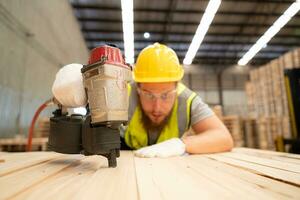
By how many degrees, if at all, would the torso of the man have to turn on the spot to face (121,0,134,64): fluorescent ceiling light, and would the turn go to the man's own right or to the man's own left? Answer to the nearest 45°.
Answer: approximately 180°

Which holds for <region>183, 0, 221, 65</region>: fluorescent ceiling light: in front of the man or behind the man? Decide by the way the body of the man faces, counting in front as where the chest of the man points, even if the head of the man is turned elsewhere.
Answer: behind

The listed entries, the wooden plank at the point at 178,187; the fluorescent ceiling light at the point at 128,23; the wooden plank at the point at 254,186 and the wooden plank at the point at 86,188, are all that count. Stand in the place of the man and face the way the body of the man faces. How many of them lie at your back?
1

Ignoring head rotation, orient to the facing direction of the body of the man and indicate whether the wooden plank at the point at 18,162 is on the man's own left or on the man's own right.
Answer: on the man's own right

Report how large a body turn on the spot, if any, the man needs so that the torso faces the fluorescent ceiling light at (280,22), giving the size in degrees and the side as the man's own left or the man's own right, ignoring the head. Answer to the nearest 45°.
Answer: approximately 135° to the man's own left

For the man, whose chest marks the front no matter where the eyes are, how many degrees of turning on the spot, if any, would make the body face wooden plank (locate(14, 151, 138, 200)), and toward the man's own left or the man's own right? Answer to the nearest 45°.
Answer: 0° — they already face it

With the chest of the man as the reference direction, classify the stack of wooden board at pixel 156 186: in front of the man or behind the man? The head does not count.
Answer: in front

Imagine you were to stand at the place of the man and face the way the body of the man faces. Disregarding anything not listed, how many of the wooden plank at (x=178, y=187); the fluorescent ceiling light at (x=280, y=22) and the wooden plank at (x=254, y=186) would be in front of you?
2

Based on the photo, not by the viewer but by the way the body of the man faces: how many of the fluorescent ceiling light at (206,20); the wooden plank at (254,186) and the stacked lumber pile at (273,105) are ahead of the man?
1

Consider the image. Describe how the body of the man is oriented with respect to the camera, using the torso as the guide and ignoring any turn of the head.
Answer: toward the camera

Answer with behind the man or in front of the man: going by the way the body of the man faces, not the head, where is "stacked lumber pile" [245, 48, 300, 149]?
behind
